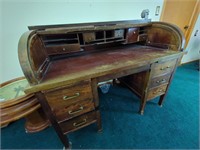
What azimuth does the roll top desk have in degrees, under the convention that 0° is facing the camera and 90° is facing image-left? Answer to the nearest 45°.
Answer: approximately 315°
